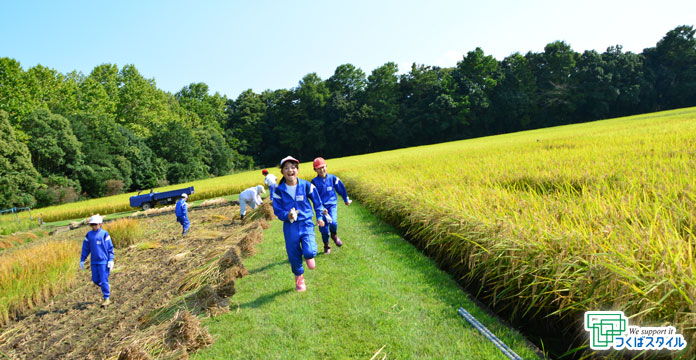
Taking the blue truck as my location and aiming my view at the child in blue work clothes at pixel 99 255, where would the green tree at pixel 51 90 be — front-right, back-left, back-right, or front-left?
back-right

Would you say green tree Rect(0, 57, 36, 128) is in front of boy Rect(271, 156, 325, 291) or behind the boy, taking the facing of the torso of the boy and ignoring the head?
behind

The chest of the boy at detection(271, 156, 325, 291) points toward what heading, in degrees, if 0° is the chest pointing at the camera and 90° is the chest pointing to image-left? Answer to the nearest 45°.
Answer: approximately 0°

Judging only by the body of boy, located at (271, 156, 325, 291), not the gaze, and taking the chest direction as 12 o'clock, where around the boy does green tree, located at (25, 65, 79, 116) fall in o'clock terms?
The green tree is roughly at 5 o'clock from the boy.

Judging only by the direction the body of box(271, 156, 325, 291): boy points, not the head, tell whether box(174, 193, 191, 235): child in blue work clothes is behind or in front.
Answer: behind

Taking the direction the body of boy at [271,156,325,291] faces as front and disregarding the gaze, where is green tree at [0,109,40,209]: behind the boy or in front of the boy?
behind

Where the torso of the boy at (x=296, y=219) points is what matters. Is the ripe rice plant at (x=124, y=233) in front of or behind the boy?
behind

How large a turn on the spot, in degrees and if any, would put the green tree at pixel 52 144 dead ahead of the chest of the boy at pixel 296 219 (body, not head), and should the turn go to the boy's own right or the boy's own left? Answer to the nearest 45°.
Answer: approximately 135° to the boy's own right

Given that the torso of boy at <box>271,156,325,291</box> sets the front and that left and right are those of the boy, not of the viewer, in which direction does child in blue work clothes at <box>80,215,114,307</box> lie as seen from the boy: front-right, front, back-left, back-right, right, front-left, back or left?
back-right
